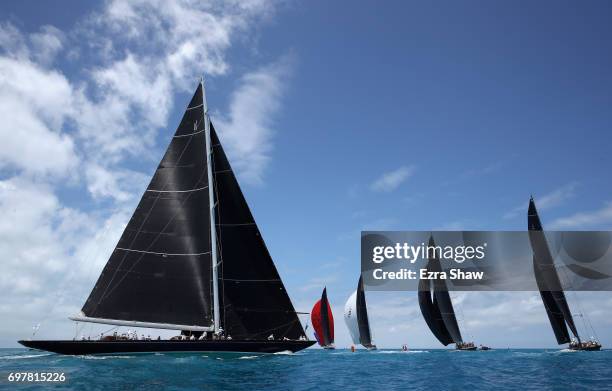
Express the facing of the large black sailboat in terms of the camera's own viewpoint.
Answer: facing to the right of the viewer
